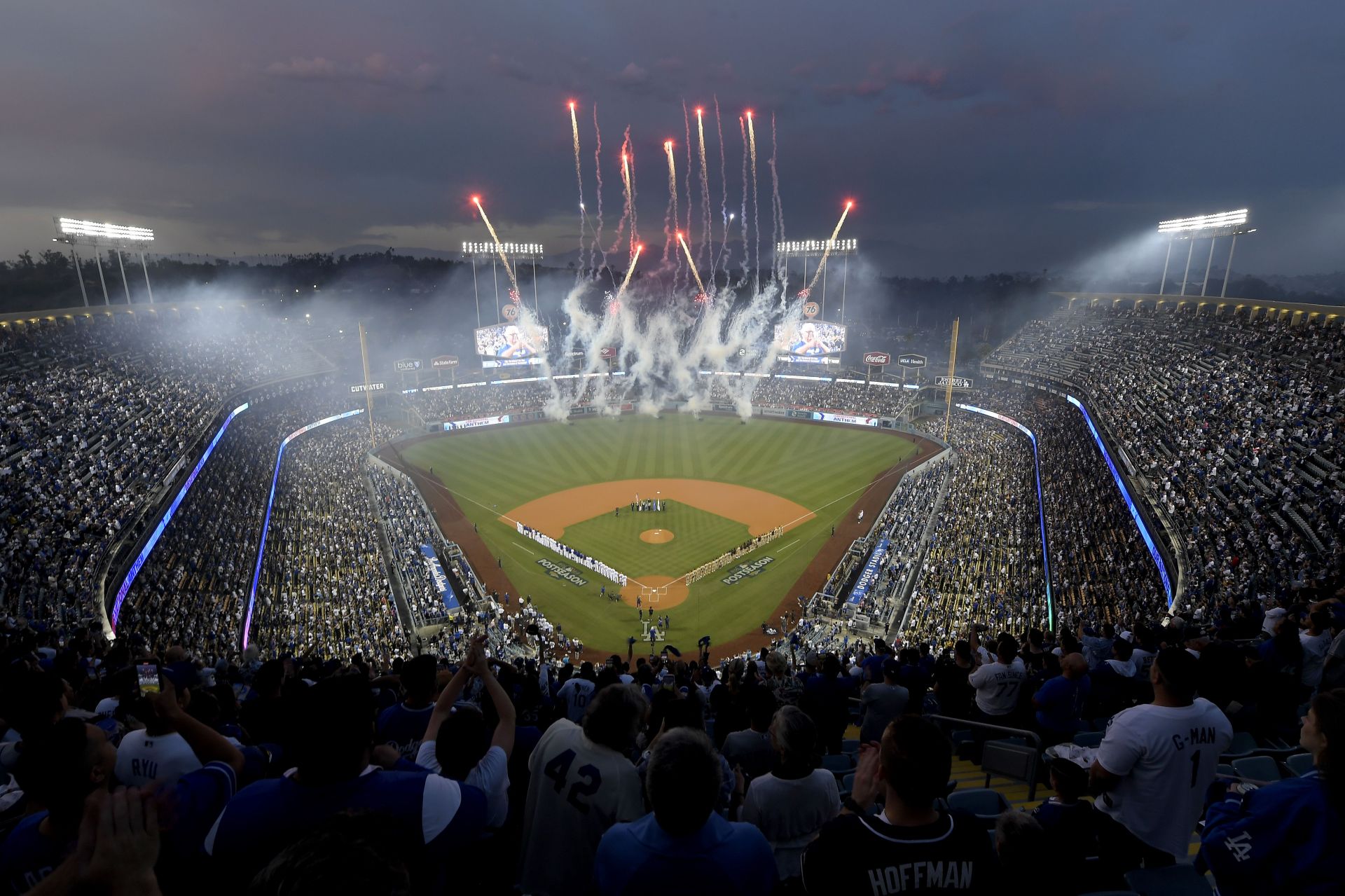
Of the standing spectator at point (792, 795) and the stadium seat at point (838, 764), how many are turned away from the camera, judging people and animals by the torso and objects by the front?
2

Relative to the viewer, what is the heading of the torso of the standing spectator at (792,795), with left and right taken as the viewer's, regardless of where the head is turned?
facing away from the viewer

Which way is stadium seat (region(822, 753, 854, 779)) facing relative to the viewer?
away from the camera

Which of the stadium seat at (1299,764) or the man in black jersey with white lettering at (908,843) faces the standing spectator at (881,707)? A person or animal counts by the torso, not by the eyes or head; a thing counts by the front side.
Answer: the man in black jersey with white lettering

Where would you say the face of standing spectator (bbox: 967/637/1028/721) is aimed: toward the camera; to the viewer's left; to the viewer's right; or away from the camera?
away from the camera

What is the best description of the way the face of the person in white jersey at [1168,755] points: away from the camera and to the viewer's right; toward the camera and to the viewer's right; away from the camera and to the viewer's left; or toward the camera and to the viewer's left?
away from the camera and to the viewer's left

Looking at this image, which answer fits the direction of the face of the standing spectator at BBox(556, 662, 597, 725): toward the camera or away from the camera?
away from the camera

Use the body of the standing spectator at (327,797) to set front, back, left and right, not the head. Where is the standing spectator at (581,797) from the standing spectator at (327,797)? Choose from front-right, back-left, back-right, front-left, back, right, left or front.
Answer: right

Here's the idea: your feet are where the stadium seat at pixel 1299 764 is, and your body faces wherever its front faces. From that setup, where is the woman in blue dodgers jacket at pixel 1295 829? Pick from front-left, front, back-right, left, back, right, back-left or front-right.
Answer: back

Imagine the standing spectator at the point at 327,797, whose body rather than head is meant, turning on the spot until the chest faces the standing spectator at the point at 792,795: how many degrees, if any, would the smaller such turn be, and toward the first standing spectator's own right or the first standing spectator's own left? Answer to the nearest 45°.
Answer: approximately 90° to the first standing spectator's own right

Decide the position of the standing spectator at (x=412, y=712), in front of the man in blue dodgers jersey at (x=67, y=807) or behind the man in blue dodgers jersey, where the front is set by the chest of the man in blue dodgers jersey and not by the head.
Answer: in front

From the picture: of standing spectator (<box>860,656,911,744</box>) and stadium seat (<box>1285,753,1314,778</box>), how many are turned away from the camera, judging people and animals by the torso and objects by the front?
2

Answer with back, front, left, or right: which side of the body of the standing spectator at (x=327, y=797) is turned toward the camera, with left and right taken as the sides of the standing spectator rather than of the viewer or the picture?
back

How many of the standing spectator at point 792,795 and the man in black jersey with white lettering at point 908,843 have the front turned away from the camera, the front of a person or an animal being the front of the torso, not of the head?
2
